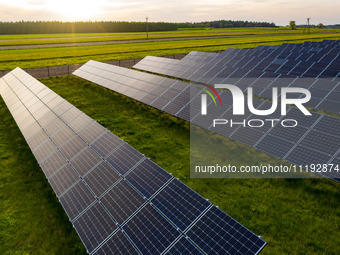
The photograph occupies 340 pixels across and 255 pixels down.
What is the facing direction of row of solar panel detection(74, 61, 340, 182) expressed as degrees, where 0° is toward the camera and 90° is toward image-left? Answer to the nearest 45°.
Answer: approximately 45°

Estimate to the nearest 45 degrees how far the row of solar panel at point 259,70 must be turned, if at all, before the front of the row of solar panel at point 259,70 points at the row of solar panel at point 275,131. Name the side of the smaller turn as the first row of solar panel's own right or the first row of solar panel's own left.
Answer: approximately 45° to the first row of solar panel's own left

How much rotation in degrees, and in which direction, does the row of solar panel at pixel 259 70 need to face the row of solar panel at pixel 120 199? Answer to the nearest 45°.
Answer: approximately 45° to its left

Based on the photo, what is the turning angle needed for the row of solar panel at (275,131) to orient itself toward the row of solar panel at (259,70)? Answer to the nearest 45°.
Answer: approximately 135° to its right

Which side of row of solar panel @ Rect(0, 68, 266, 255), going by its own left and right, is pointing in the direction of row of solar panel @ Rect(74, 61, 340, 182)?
back

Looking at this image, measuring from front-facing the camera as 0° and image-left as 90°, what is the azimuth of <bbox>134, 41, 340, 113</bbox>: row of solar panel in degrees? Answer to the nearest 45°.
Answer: approximately 45°

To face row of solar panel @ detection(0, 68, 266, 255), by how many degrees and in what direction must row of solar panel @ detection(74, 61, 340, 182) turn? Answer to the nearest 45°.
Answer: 0° — it already faces it
